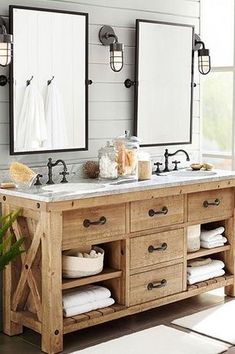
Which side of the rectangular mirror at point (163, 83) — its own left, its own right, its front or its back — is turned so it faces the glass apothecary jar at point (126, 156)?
right

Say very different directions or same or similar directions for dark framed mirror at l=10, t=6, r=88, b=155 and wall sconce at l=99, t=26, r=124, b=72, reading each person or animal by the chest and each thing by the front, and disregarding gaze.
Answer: same or similar directions

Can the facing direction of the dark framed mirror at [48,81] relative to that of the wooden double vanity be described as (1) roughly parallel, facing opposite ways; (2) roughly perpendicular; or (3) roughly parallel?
roughly parallel

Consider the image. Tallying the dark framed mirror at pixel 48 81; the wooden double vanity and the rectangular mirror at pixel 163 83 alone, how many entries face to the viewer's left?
0

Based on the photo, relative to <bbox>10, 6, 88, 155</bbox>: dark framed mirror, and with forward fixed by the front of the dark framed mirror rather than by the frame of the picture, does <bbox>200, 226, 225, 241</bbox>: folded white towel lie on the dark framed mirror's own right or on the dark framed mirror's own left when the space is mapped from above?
on the dark framed mirror's own left

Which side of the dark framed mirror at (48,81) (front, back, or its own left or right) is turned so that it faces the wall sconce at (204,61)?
left

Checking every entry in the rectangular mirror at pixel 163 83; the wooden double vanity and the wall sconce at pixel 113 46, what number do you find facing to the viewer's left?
0

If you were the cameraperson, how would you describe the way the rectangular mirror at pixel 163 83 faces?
facing the viewer and to the right of the viewer

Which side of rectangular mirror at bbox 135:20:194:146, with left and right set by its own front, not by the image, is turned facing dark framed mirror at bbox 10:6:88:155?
right

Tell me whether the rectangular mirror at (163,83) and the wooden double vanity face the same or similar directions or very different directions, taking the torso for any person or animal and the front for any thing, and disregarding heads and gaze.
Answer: same or similar directions
